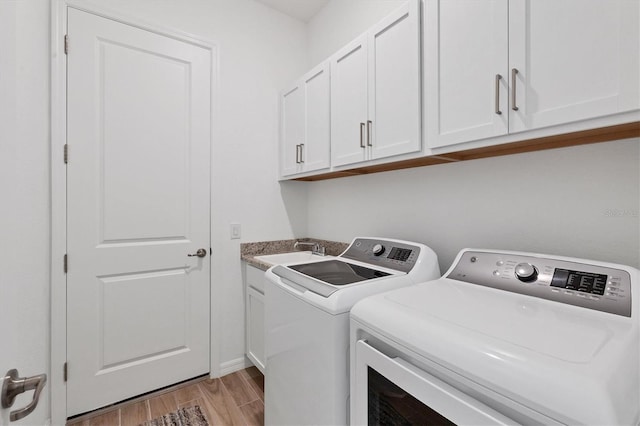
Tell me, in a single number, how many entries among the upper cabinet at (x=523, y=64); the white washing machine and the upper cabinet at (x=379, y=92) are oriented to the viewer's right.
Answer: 0

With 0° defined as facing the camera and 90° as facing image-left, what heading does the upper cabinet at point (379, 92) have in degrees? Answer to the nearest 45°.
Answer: approximately 45°

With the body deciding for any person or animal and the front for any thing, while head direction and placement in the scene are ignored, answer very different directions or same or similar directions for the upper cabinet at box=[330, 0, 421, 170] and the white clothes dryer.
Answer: same or similar directions

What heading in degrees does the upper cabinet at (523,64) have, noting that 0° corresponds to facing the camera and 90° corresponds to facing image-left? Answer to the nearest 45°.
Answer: approximately 45°

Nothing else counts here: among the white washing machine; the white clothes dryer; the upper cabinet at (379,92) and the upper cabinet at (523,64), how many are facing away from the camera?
0

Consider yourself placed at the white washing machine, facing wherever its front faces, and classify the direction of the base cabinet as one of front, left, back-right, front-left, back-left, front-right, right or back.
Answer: right

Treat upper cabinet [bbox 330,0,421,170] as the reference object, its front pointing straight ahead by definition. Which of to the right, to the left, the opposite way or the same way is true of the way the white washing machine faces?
the same way

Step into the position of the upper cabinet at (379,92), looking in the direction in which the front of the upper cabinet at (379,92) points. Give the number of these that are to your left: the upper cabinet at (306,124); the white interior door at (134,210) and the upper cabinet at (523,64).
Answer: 1

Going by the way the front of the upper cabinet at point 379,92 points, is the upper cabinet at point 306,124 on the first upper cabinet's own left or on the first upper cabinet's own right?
on the first upper cabinet's own right

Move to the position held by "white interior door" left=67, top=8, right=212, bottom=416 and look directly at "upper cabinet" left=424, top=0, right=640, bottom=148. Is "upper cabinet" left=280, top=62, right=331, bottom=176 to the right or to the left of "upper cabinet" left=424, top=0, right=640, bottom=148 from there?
left

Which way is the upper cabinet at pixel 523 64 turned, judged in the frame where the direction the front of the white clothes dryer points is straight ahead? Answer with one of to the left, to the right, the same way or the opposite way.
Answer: the same way

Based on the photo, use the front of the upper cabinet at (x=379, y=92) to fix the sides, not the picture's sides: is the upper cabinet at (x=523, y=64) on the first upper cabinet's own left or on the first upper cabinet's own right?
on the first upper cabinet's own left

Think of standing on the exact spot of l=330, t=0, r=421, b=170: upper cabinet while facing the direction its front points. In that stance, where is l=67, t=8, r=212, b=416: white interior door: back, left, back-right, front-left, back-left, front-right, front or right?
front-right

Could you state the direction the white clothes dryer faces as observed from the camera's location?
facing the viewer and to the left of the viewer
